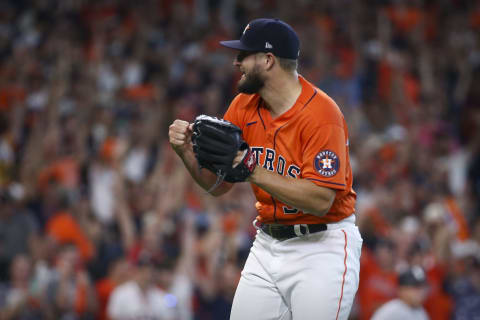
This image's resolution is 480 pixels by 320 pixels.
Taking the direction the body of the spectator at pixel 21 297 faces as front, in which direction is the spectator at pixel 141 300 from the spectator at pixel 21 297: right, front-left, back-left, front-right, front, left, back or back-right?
left

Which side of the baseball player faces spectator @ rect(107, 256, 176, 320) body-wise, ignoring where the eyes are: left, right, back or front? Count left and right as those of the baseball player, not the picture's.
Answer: right

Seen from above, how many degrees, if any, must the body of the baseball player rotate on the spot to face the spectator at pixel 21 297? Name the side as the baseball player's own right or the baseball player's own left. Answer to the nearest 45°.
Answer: approximately 90° to the baseball player's own right

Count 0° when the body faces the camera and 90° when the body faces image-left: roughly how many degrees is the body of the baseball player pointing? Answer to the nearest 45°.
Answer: approximately 45°

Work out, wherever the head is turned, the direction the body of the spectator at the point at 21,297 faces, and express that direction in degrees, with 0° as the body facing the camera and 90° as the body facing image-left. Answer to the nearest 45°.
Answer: approximately 0°

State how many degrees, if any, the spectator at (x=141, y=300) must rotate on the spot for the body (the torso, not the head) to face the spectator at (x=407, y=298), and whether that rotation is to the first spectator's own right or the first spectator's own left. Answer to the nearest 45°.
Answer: approximately 45° to the first spectator's own left

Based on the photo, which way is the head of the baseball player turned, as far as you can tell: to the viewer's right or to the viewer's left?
to the viewer's left

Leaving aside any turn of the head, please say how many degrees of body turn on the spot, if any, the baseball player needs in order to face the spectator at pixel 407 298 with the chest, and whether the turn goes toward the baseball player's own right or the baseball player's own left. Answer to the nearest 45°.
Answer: approximately 180°

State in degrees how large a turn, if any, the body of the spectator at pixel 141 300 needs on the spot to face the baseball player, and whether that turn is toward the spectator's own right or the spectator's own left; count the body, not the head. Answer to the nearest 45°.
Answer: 0° — they already face them

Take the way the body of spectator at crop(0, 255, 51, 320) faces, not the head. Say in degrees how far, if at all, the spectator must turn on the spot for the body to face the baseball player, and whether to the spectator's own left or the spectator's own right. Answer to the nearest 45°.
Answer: approximately 45° to the spectator's own left

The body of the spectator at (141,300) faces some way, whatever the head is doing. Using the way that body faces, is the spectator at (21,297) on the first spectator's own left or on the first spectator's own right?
on the first spectator's own right

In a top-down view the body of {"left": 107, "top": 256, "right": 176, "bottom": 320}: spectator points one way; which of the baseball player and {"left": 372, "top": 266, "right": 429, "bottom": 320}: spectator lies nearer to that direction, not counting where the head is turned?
the baseball player

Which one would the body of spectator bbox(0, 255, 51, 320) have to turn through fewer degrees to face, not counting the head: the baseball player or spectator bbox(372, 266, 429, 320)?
the baseball player
